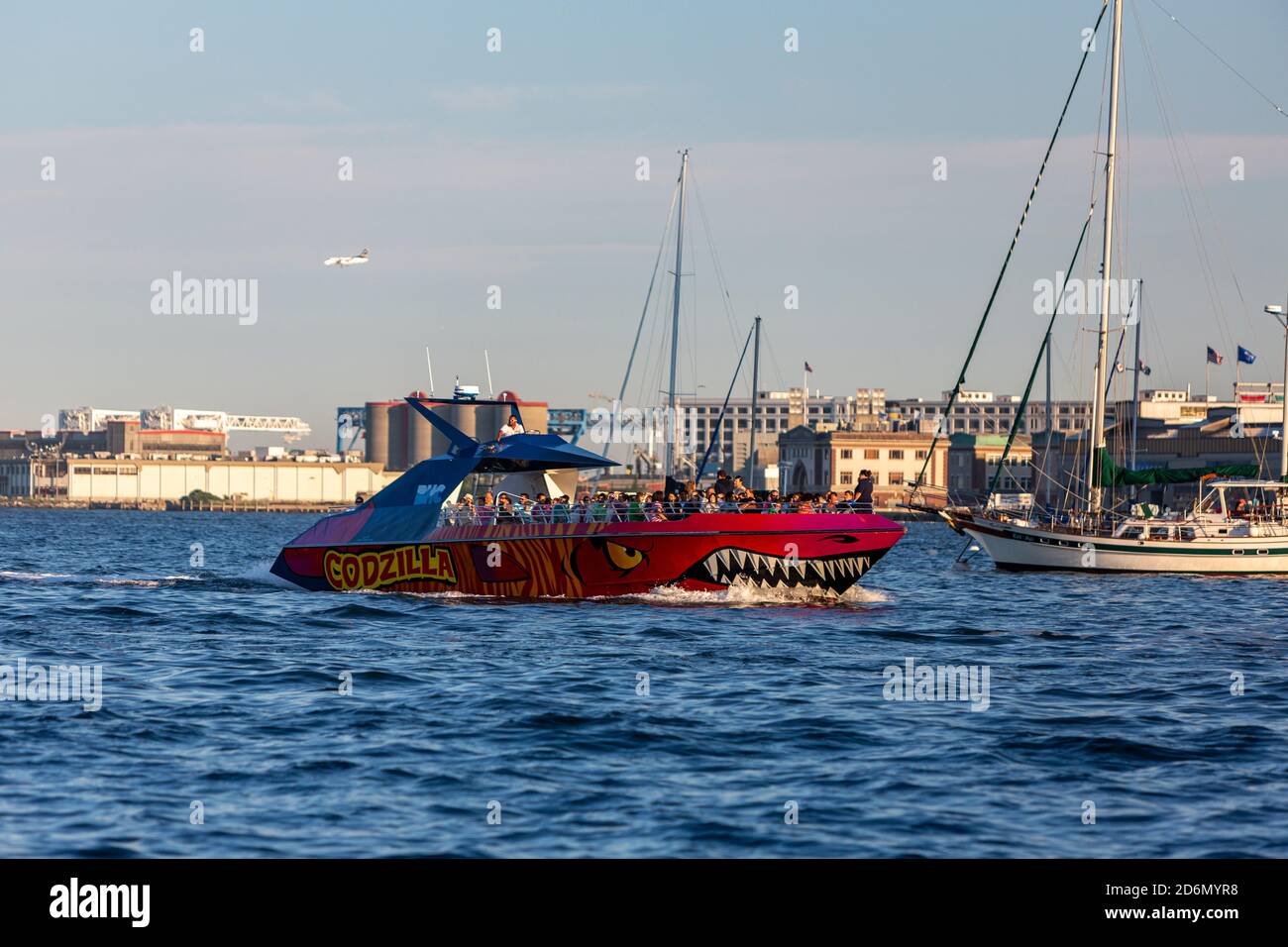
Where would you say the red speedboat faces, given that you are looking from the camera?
facing to the right of the viewer

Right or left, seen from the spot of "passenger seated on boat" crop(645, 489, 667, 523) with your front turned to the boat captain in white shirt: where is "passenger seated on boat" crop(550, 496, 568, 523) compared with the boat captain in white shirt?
left
